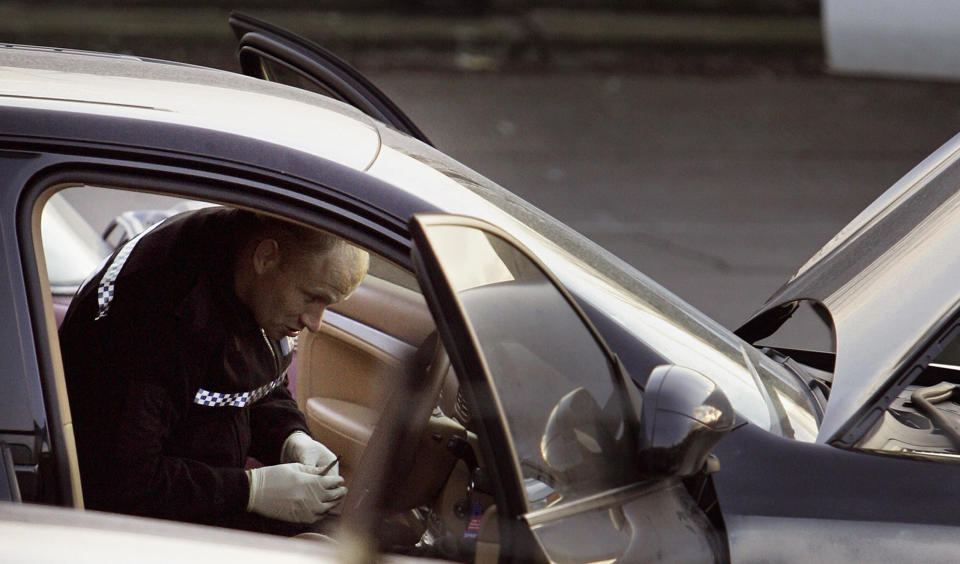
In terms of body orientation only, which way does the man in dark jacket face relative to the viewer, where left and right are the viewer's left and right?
facing to the right of the viewer
